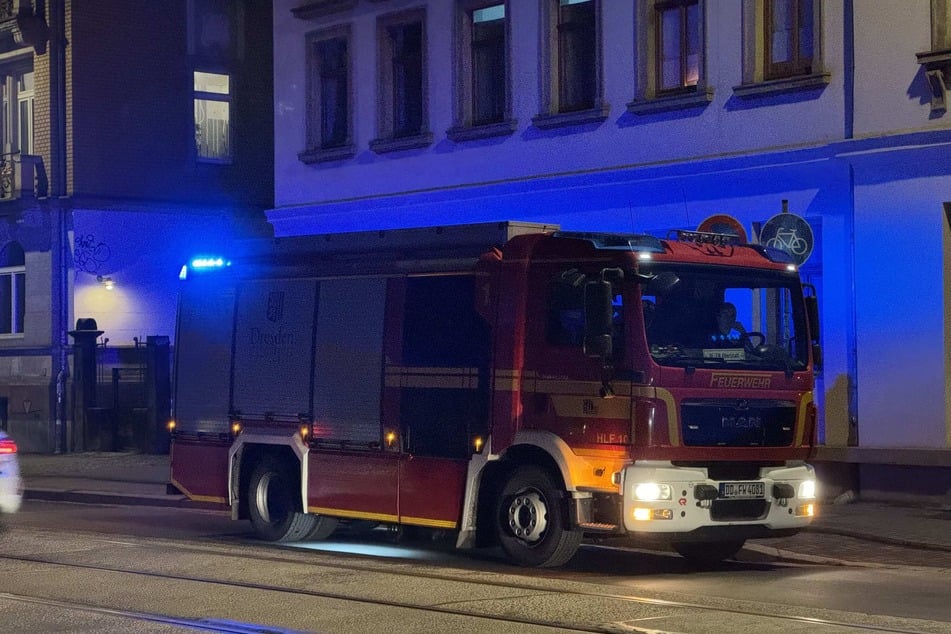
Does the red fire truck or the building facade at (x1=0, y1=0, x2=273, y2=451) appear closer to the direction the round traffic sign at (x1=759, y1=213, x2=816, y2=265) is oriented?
the red fire truck

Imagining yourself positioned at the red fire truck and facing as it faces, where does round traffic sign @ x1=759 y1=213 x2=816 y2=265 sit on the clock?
The round traffic sign is roughly at 9 o'clock from the red fire truck.

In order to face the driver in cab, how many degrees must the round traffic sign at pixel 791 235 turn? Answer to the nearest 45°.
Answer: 0° — it already faces them

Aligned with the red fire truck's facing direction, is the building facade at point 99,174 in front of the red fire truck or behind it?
behind

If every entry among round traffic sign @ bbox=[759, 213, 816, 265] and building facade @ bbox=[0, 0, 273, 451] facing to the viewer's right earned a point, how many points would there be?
0

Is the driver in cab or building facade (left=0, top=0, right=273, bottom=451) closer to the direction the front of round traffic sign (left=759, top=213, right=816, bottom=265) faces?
the driver in cab

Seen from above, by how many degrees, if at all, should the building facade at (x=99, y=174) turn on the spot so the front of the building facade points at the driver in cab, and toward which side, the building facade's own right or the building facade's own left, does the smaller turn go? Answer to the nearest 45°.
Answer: approximately 45° to the building facade's own left

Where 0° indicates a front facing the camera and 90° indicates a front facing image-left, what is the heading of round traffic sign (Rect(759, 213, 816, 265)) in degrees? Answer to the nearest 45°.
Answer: approximately 0°

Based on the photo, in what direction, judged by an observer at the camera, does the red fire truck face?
facing the viewer and to the right of the viewer

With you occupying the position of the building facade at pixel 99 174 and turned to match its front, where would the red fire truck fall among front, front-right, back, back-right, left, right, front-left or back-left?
front-left

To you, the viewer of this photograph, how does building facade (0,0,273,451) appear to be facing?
facing the viewer and to the left of the viewer

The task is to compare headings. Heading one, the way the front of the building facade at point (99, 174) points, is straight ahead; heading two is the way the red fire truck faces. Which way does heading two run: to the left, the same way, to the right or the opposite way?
to the left
